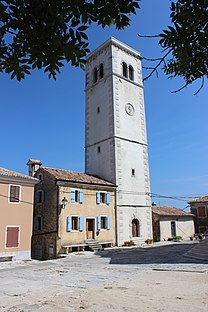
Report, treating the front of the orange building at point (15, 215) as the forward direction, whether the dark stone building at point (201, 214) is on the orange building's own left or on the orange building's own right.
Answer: on the orange building's own left

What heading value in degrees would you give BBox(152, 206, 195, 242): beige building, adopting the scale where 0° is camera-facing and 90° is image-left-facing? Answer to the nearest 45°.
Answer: approximately 0°

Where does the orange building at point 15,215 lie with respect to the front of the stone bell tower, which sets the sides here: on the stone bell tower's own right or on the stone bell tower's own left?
on the stone bell tower's own right

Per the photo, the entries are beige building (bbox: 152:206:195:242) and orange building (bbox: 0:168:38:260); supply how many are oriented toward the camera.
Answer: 2

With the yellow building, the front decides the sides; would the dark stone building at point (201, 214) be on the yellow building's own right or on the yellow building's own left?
on the yellow building's own left

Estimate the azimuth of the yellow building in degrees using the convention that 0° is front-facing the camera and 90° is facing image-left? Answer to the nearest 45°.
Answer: approximately 315°

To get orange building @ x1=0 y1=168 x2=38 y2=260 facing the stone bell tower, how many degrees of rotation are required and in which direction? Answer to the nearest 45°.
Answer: approximately 135° to its left

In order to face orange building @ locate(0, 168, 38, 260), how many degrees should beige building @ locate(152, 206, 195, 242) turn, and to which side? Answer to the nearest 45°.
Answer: approximately 45° to its right
